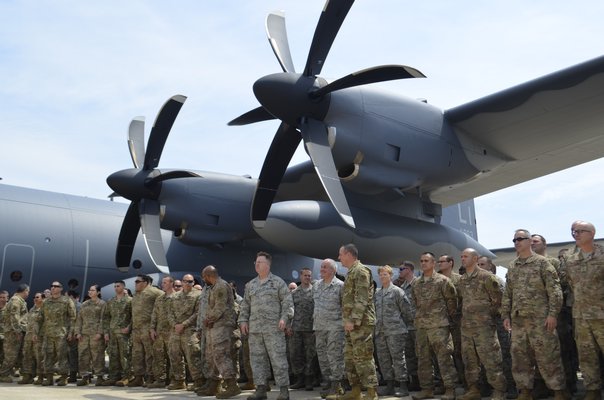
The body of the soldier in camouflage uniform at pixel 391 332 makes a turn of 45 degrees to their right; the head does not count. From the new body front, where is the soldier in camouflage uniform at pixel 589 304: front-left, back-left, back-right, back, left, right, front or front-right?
back-left

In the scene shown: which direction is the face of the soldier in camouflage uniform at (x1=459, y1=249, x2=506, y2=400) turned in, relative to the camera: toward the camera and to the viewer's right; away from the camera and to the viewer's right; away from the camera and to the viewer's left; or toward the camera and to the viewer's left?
toward the camera and to the viewer's left

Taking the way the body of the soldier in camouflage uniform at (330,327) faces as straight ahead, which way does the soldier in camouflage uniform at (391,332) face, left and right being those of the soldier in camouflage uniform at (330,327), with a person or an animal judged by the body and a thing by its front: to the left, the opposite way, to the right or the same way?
the same way

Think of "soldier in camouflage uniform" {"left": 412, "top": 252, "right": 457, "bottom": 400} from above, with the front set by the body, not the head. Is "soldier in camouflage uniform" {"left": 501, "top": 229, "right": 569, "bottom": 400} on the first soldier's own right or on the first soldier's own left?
on the first soldier's own left

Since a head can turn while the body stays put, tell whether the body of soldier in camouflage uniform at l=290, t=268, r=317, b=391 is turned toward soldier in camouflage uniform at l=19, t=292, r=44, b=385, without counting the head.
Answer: no

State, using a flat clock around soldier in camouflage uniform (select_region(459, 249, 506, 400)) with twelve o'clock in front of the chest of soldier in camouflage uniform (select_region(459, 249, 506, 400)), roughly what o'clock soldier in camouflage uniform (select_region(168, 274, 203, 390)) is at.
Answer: soldier in camouflage uniform (select_region(168, 274, 203, 390)) is roughly at 2 o'clock from soldier in camouflage uniform (select_region(459, 249, 506, 400)).

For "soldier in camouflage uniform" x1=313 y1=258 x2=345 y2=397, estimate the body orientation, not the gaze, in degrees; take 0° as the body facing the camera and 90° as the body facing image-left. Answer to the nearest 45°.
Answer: approximately 45°

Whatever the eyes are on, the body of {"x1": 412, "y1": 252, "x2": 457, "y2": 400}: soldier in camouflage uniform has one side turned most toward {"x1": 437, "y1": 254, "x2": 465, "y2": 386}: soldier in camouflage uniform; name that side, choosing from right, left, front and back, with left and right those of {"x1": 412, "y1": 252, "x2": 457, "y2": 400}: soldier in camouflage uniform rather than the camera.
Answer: back

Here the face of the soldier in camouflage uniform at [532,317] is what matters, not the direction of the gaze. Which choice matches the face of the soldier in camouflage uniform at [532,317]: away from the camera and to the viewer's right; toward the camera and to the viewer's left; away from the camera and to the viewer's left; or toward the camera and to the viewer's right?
toward the camera and to the viewer's left

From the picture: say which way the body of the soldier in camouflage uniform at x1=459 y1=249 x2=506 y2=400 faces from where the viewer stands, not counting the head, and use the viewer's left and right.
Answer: facing the viewer and to the left of the viewer

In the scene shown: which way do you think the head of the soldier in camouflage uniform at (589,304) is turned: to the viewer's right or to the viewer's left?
to the viewer's left

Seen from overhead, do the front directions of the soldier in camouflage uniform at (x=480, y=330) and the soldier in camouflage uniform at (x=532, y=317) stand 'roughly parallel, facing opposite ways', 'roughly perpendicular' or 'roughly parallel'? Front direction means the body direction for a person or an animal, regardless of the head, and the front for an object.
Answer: roughly parallel

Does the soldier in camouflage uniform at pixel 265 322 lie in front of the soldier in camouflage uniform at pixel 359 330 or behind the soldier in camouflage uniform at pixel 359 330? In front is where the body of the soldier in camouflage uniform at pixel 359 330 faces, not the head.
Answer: in front

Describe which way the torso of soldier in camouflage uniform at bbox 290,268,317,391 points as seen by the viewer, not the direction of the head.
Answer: toward the camera

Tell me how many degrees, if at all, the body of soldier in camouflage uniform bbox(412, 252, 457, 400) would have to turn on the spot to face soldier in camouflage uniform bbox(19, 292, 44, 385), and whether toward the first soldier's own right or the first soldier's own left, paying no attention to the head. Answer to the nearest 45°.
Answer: approximately 45° to the first soldier's own right

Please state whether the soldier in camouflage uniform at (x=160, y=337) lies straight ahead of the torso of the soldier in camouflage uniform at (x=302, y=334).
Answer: no

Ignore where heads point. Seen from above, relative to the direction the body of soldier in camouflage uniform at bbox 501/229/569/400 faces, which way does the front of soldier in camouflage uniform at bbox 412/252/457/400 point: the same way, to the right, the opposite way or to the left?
the same way
